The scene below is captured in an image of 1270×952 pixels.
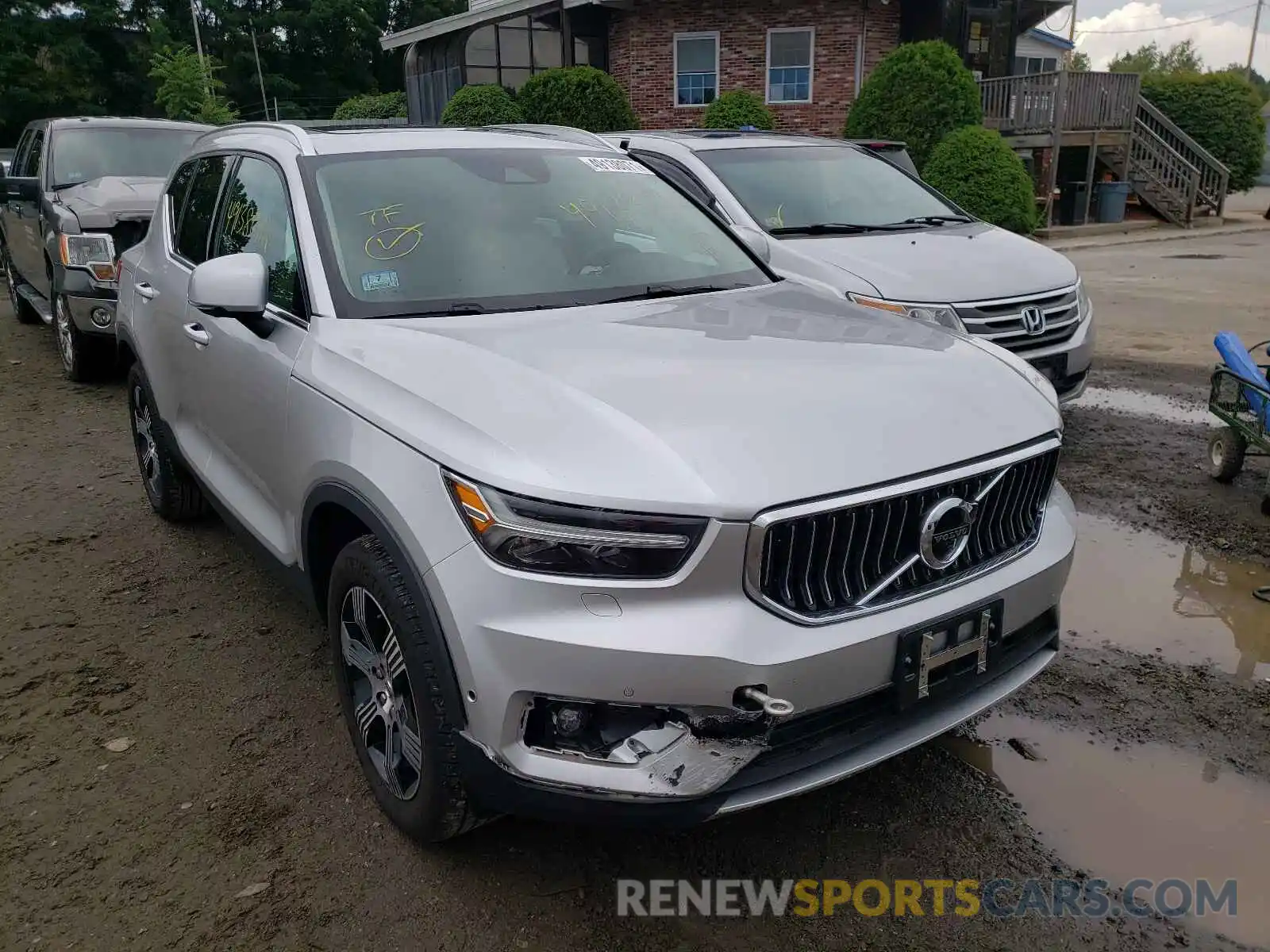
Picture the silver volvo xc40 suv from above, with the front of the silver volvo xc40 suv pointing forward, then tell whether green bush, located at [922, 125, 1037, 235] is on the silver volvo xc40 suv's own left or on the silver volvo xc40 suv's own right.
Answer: on the silver volvo xc40 suv's own left

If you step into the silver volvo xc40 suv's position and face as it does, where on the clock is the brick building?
The brick building is roughly at 8 o'clock from the silver volvo xc40 suv.

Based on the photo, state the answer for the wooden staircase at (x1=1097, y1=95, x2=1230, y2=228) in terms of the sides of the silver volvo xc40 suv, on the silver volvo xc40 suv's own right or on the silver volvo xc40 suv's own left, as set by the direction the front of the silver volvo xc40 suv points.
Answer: on the silver volvo xc40 suv's own left

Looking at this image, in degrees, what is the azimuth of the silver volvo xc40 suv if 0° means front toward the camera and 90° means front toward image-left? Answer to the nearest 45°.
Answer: approximately 315°

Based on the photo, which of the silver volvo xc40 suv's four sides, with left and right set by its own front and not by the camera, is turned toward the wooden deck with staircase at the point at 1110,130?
left

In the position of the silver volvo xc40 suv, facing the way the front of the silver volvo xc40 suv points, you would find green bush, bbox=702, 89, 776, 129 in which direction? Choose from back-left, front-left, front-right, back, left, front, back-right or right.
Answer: back-left

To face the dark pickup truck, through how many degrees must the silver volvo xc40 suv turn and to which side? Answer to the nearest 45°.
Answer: approximately 180°

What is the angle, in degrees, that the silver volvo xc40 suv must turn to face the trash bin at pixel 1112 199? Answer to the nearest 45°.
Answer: approximately 90° to its left

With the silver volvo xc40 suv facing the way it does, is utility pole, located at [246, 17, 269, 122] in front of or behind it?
behind

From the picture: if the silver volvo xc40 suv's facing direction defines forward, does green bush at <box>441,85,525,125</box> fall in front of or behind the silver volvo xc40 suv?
behind

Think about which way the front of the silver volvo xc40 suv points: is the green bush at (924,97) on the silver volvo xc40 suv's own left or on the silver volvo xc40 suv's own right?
on the silver volvo xc40 suv's own left

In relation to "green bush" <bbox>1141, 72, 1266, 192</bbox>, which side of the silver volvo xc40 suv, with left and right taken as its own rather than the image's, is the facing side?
left

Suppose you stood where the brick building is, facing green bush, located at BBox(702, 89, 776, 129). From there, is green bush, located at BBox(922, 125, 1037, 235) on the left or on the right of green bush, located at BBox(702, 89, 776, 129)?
left
